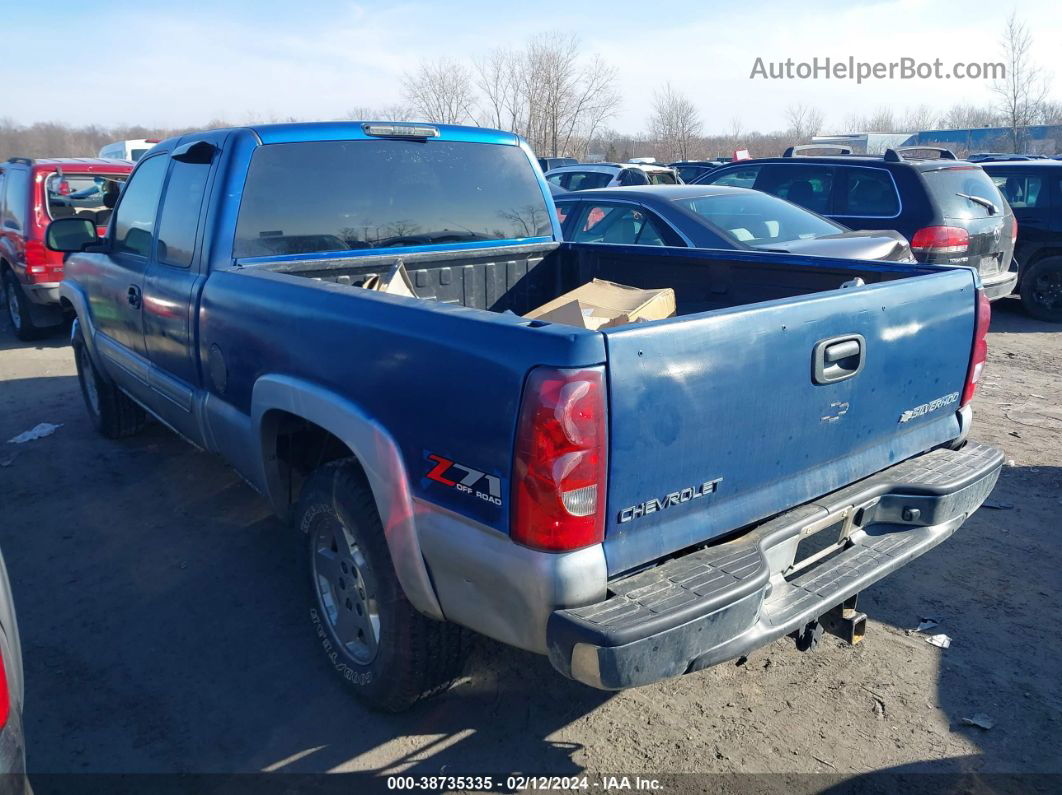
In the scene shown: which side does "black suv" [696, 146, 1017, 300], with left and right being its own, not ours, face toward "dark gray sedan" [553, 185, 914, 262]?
left

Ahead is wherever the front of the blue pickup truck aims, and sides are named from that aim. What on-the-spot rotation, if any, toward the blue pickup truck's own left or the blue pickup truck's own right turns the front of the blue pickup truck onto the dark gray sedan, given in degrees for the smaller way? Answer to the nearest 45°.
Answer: approximately 45° to the blue pickup truck's own right

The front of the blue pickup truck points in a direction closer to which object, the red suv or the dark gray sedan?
the red suv

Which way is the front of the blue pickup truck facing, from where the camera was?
facing away from the viewer and to the left of the viewer

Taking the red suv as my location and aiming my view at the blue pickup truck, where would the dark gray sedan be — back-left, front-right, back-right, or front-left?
front-left

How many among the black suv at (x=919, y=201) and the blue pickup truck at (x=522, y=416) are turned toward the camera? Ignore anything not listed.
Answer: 0

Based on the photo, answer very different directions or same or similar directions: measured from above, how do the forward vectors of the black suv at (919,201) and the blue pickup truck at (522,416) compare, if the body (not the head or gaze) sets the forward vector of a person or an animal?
same or similar directions

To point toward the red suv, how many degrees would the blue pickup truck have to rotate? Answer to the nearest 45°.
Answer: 0° — it already faces it

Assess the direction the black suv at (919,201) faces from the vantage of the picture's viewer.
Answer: facing away from the viewer and to the left of the viewer

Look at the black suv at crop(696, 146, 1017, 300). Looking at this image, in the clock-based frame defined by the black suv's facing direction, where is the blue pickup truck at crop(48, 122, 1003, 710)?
The blue pickup truck is roughly at 8 o'clock from the black suv.

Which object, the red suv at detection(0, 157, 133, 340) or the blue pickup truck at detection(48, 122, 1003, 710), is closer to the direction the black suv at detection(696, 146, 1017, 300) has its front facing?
the red suv

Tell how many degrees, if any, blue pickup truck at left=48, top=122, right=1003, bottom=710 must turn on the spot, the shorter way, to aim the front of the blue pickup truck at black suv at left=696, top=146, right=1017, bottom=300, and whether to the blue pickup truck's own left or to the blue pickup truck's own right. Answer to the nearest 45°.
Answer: approximately 90° to the blue pickup truck's own right

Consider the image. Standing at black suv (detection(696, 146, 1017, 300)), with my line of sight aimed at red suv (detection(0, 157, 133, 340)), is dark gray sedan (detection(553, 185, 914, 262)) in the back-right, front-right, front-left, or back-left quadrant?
front-left

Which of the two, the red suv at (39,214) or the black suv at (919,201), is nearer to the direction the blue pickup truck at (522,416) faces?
the red suv

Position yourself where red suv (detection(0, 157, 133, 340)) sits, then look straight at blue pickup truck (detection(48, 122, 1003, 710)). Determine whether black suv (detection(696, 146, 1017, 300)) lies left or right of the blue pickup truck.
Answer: left
